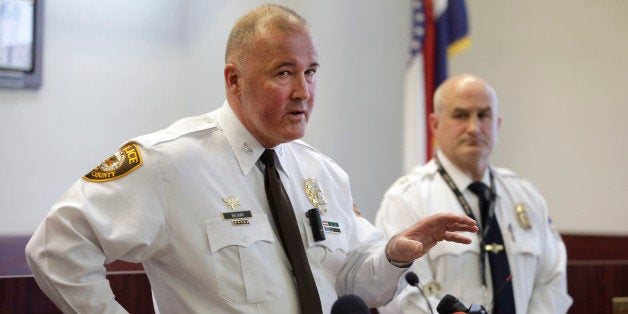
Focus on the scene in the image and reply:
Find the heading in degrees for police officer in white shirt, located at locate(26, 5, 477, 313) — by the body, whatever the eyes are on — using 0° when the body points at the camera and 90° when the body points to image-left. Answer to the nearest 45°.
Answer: approximately 315°

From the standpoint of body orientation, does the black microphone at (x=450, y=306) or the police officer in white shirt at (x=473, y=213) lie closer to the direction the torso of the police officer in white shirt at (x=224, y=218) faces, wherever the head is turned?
the black microphone

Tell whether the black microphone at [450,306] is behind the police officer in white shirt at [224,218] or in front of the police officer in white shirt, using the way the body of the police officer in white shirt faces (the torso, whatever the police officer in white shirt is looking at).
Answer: in front

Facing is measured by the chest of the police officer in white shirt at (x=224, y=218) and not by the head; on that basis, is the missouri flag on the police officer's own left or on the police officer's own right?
on the police officer's own left

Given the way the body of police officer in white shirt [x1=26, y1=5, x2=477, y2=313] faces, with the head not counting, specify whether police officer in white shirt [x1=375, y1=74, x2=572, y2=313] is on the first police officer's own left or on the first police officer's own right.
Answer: on the first police officer's own left

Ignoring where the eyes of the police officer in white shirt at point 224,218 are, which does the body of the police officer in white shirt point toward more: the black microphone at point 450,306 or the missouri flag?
the black microphone
